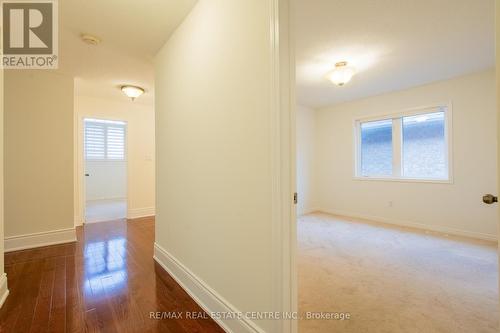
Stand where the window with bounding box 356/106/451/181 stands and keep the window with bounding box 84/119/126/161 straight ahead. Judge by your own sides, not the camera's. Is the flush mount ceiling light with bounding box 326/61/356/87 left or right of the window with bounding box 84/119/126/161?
left

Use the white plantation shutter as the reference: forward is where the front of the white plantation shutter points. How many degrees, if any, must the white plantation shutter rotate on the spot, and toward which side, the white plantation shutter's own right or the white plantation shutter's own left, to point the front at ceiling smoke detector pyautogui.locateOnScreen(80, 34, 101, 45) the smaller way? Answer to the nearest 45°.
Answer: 0° — it already faces it

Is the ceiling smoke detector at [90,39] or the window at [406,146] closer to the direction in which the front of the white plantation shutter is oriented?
the ceiling smoke detector

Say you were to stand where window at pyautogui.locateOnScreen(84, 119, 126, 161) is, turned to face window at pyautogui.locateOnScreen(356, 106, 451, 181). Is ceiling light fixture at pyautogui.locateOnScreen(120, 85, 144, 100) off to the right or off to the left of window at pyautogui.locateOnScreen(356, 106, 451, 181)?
right

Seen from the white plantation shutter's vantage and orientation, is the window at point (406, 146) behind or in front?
in front

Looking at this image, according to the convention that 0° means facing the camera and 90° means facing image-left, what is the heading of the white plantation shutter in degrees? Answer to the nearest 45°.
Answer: approximately 0°

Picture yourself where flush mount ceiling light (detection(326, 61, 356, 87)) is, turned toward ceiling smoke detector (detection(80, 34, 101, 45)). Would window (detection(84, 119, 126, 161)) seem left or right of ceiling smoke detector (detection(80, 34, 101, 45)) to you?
right

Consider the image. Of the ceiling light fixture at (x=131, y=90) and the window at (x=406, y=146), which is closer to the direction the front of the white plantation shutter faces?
the ceiling light fixture

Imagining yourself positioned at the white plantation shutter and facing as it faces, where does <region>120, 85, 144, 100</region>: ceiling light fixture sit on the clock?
The ceiling light fixture is roughly at 12 o'clock from the white plantation shutter.

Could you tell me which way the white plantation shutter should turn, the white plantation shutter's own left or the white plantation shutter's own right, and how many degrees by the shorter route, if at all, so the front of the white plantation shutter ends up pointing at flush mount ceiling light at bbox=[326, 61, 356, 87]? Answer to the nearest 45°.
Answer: approximately 45° to the white plantation shutter's own left
